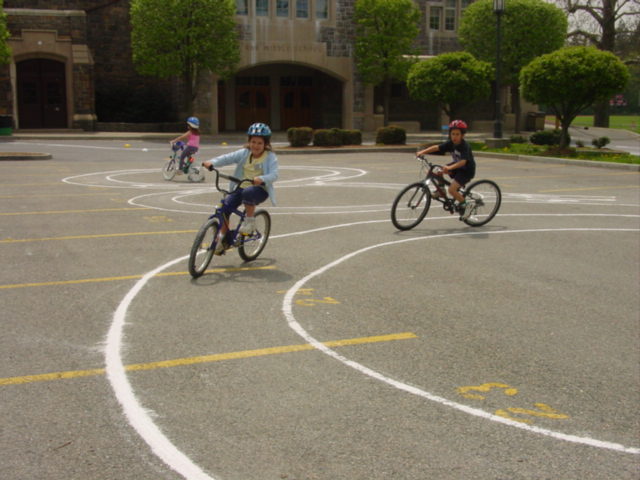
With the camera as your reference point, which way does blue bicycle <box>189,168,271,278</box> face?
facing the viewer and to the left of the viewer

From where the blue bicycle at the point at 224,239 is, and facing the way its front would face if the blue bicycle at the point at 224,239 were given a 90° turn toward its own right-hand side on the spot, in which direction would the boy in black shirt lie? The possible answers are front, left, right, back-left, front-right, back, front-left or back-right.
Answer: right

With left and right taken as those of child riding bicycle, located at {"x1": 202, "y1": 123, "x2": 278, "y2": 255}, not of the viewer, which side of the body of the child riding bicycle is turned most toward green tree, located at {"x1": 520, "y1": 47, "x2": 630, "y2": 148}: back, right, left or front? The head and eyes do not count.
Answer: back

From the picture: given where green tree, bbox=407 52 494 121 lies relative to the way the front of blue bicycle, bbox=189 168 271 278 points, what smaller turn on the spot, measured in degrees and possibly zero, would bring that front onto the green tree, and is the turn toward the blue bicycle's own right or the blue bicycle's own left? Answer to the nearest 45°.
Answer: approximately 135° to the blue bicycle's own right

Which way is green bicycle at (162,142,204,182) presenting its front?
to the viewer's left

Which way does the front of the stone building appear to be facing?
toward the camera

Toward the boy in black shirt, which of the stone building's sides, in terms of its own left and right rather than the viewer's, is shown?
front

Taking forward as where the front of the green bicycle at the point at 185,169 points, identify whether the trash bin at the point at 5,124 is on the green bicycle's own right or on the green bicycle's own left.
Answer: on the green bicycle's own right

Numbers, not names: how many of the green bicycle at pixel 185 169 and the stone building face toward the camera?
1

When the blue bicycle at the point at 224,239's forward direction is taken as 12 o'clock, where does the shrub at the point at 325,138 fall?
The shrub is roughly at 5 o'clock from the blue bicycle.

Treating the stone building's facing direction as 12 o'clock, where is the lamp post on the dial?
The lamp post is roughly at 11 o'clock from the stone building.

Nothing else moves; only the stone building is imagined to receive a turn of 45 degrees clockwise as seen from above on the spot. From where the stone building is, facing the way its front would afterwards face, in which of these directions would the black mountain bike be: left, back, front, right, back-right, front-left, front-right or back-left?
front-left

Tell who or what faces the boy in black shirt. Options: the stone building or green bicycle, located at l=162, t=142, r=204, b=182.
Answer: the stone building
